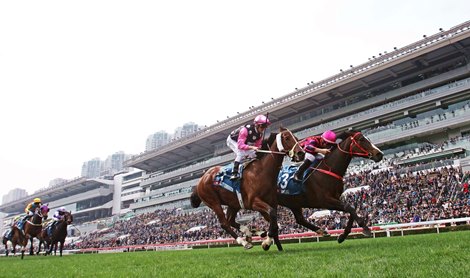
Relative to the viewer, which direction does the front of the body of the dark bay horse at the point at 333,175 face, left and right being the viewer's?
facing to the right of the viewer

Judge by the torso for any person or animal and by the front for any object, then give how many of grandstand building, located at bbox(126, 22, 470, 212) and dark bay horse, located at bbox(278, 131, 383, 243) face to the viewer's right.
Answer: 1

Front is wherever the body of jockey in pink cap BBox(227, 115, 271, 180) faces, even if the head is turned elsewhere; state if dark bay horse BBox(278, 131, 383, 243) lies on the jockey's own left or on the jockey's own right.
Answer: on the jockey's own left

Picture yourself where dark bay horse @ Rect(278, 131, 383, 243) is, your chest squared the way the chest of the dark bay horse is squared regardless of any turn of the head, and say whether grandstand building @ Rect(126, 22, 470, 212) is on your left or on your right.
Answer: on your left

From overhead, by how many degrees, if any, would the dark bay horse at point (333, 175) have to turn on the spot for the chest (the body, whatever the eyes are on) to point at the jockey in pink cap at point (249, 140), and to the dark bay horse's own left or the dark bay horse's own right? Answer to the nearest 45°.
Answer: approximately 180°

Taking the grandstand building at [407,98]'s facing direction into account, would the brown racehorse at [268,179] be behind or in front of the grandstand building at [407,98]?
in front

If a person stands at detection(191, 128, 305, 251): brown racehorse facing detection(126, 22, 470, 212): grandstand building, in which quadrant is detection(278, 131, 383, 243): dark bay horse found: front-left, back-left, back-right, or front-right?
front-right

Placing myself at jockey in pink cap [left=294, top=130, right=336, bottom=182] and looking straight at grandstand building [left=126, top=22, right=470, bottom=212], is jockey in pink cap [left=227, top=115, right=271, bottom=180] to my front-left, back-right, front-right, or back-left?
back-left

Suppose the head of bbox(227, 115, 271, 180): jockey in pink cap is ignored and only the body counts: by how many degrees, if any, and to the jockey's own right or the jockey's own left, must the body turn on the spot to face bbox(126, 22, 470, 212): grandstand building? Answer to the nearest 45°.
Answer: approximately 90° to the jockey's own left

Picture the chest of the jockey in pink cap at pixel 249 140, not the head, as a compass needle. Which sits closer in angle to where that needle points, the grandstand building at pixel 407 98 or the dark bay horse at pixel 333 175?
the dark bay horse

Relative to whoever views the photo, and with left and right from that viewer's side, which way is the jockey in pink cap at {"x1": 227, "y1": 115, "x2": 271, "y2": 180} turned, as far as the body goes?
facing the viewer and to the right of the viewer

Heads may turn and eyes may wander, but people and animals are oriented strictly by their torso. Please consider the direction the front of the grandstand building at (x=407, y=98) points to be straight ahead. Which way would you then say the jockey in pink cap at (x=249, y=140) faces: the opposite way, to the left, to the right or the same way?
to the left

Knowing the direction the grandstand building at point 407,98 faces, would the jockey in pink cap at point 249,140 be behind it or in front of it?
in front

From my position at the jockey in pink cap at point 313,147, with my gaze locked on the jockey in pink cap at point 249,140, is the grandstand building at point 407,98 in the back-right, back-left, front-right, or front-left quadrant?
back-right

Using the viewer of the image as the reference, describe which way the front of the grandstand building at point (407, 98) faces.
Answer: facing the viewer and to the left of the viewer
